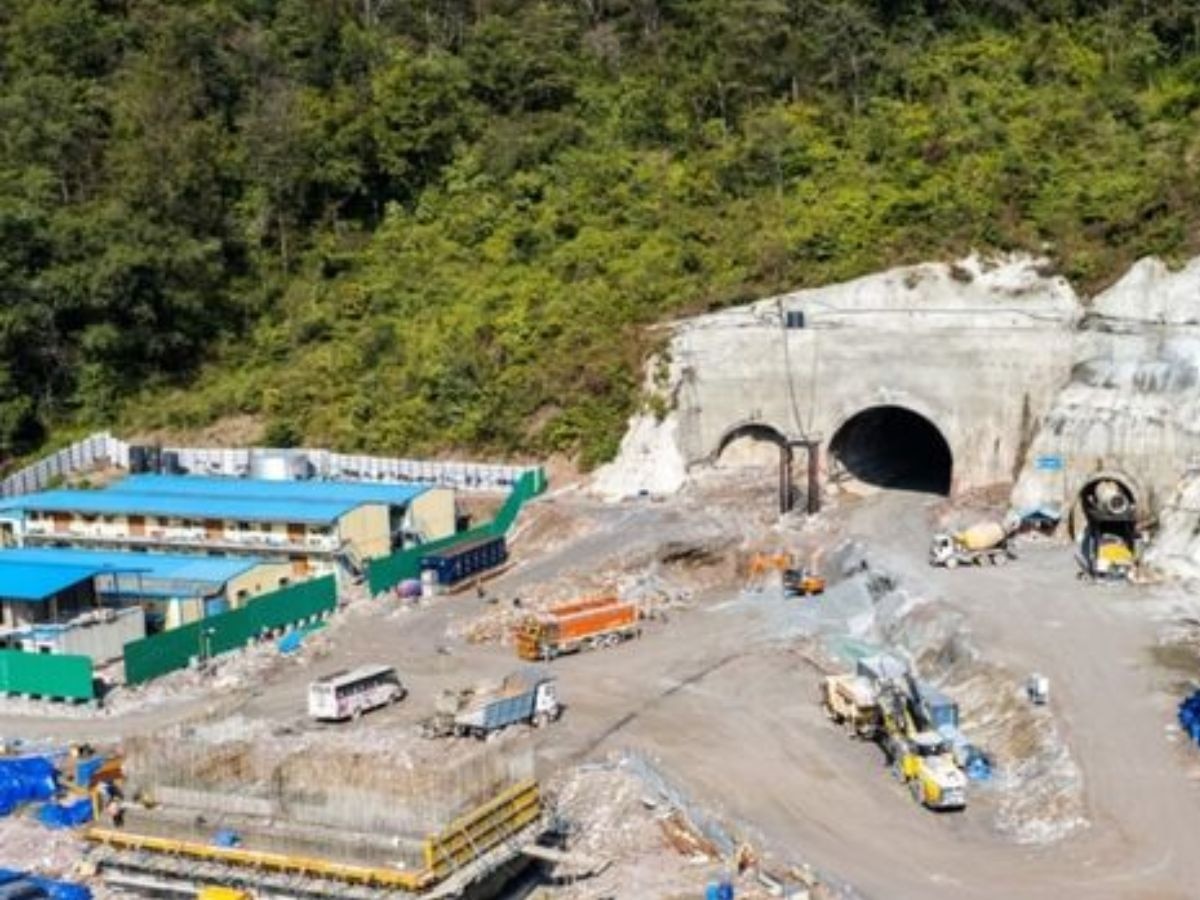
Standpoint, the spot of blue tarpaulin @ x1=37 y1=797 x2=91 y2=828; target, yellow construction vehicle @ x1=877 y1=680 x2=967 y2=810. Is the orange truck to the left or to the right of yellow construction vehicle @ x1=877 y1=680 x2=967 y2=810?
left

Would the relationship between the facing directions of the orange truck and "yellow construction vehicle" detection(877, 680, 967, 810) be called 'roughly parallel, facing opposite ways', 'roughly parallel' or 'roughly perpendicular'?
roughly perpendicular

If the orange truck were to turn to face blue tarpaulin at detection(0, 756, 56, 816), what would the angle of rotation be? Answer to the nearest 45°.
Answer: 0° — it already faces it

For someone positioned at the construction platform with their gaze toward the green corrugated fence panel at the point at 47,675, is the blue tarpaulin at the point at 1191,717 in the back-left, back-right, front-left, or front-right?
back-right

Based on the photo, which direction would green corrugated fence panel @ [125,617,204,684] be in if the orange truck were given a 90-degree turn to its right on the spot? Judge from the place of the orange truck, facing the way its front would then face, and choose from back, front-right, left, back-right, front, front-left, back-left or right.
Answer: front-left

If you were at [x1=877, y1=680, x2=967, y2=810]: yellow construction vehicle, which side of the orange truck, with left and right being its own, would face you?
left

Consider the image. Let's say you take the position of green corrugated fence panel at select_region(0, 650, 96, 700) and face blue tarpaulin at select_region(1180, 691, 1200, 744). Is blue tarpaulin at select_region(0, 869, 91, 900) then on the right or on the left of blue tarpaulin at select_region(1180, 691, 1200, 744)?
right

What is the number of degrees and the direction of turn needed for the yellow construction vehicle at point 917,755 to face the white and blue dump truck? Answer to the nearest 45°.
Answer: approximately 45° to its left

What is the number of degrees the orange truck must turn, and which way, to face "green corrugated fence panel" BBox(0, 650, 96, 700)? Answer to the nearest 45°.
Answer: approximately 45° to its right

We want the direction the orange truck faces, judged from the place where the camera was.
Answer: facing the viewer and to the left of the viewer

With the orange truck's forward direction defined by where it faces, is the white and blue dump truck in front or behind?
in front

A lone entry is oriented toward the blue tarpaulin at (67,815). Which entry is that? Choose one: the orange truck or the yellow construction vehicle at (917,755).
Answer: the orange truck

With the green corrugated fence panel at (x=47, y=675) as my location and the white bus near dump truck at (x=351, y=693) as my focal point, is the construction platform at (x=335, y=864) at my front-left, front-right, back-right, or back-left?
front-right
